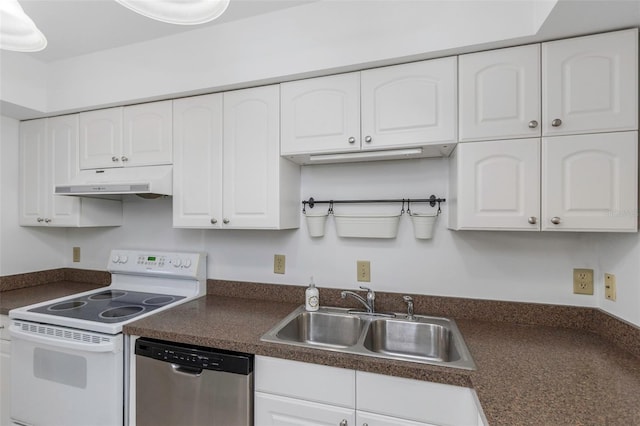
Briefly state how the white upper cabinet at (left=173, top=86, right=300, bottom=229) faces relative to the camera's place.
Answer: facing the viewer and to the left of the viewer

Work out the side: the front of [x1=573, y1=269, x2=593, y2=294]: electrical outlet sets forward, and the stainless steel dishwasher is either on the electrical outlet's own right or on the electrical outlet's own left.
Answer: on the electrical outlet's own right

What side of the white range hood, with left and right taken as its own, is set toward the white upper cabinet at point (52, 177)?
right

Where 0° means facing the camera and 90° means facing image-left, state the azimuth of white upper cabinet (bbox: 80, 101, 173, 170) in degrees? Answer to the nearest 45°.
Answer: approximately 45°

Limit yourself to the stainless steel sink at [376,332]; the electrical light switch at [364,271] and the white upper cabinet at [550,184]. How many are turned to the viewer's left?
0

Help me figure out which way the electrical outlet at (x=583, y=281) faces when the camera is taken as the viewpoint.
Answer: facing the viewer

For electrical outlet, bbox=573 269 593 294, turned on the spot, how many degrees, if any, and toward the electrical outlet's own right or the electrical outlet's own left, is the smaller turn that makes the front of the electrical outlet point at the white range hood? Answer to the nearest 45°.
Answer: approximately 45° to the electrical outlet's own right

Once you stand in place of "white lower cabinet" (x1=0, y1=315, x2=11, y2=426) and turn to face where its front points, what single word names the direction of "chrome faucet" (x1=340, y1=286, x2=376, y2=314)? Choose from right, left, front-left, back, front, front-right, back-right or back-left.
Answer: left

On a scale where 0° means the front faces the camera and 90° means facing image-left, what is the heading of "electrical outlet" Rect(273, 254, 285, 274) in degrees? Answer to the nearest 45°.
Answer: approximately 0°

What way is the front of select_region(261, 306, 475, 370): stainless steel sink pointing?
toward the camera

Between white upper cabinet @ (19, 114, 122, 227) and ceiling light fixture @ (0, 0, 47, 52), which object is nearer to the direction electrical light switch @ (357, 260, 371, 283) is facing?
the ceiling light fixture

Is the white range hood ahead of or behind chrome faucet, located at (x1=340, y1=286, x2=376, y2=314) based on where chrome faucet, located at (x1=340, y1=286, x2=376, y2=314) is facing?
ahead

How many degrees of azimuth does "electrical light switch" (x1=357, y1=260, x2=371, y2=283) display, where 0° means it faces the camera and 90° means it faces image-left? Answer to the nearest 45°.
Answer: approximately 0°

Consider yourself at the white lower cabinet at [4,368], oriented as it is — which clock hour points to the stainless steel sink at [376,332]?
The stainless steel sink is roughly at 9 o'clock from the white lower cabinet.
